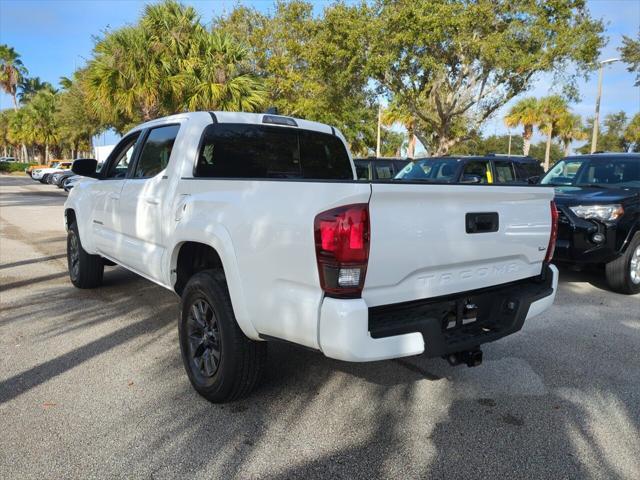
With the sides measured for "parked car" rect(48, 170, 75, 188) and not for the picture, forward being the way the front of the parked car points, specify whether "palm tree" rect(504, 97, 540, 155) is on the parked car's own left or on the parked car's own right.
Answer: on the parked car's own left

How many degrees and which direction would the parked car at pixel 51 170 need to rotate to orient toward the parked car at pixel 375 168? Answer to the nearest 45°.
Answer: approximately 45° to its left

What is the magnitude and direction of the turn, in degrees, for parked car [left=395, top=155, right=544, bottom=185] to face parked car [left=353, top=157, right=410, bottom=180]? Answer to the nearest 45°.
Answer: approximately 90° to its right

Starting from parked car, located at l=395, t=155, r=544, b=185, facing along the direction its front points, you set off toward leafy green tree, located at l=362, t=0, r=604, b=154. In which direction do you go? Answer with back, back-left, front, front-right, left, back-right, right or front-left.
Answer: back-right

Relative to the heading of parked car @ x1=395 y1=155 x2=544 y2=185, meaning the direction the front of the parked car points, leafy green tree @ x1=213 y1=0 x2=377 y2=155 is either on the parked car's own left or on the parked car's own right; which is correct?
on the parked car's own right

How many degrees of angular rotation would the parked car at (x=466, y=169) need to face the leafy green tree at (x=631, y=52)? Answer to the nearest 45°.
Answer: approximately 180°

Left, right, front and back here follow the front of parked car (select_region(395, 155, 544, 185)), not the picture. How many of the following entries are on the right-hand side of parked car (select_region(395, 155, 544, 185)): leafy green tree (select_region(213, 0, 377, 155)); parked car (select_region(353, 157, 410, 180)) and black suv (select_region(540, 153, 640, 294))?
2

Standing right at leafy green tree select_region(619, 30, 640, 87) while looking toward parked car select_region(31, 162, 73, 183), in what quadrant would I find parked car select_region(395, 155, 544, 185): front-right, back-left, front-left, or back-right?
front-left
